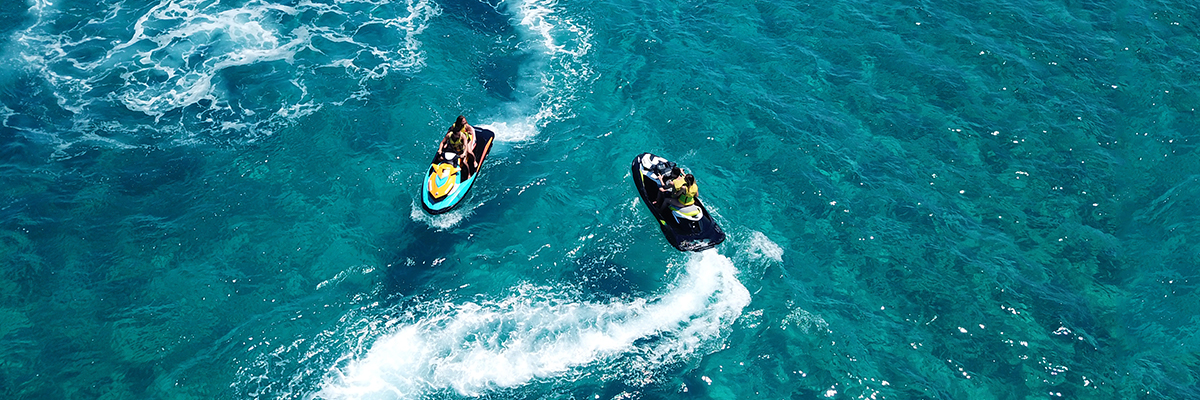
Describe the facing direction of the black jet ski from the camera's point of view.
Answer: facing away from the viewer and to the left of the viewer

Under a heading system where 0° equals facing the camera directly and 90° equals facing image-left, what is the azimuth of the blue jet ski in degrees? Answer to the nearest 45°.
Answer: approximately 45°
